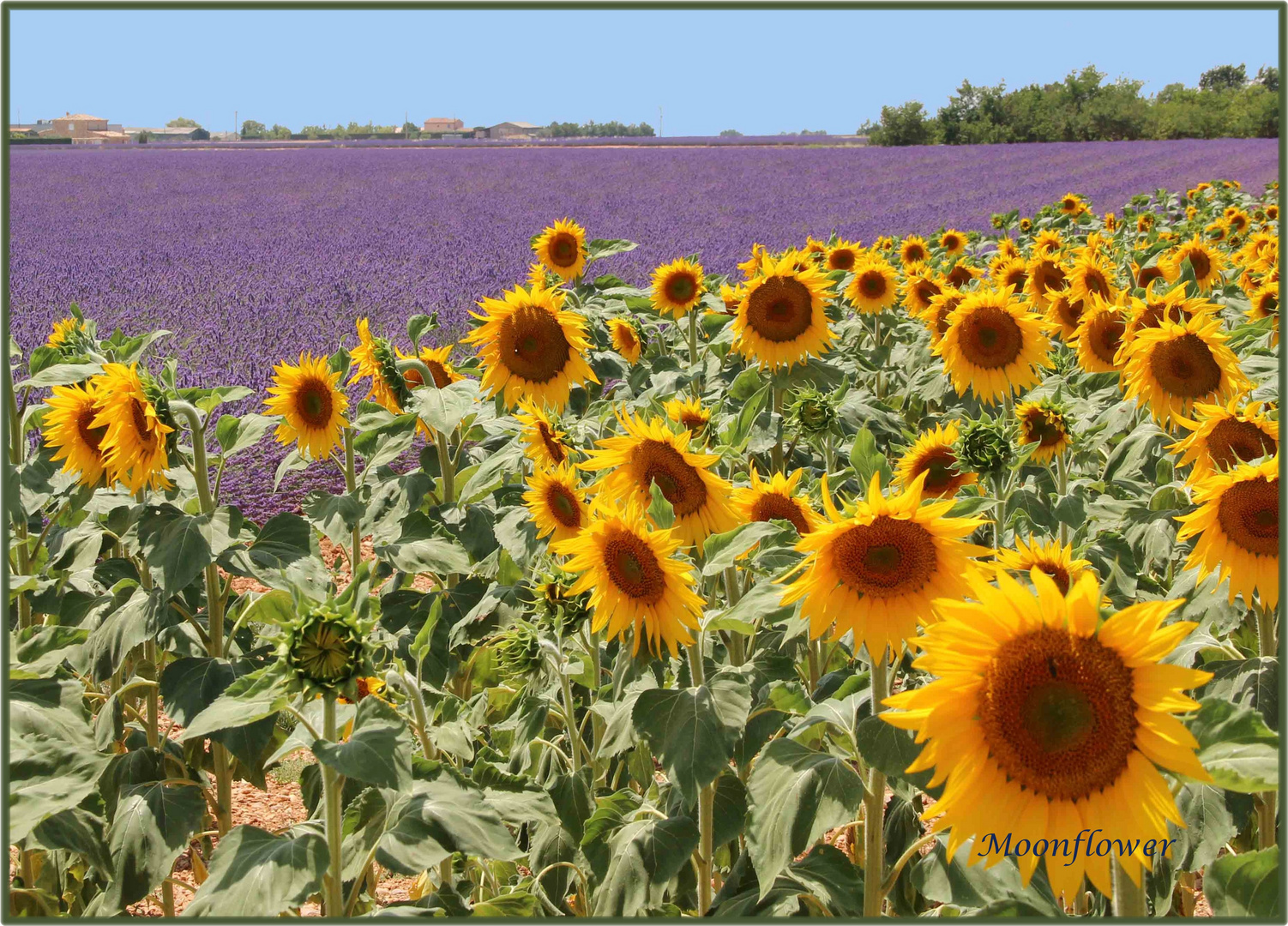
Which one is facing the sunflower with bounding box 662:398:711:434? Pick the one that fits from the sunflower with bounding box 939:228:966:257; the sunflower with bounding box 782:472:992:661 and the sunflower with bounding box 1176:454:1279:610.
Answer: the sunflower with bounding box 939:228:966:257

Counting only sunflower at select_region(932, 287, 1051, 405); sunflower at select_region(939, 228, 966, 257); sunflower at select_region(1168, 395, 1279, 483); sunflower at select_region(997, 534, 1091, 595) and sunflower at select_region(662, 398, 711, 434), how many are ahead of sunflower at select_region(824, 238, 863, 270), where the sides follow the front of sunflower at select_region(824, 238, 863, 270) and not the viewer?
4

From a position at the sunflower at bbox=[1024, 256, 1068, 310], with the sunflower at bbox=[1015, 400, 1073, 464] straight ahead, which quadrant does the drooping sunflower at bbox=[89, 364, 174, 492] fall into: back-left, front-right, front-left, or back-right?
front-right

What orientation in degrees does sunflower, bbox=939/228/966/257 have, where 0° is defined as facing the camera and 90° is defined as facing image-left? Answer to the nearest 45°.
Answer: approximately 0°

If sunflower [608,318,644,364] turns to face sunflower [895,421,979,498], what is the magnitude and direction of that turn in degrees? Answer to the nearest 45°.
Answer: approximately 45° to its left

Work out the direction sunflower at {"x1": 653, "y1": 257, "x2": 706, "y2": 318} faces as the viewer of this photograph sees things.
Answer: facing the viewer

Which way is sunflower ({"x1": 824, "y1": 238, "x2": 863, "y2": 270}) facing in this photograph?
toward the camera

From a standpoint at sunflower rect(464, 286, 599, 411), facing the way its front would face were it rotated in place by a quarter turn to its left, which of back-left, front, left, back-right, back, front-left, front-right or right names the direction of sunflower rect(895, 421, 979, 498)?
front-right

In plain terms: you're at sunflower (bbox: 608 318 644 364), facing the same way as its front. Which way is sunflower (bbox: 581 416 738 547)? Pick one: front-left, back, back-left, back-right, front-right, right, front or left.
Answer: front-left

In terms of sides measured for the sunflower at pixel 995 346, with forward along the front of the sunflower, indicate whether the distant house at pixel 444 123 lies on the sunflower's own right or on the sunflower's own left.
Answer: on the sunflower's own right

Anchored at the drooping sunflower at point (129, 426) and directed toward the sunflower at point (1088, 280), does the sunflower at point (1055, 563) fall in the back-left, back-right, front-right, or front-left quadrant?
front-right

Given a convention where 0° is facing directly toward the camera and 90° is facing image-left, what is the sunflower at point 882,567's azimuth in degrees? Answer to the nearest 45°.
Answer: approximately 0°

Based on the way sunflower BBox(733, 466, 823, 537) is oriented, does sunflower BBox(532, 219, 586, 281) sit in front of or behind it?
behind

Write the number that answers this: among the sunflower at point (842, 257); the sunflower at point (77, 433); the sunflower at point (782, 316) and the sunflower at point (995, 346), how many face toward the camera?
4

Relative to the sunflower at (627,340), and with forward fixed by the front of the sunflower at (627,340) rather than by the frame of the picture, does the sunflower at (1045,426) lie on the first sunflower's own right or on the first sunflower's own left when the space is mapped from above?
on the first sunflower's own left

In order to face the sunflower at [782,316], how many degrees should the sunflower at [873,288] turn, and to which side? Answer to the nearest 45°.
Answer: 0° — it already faces it
